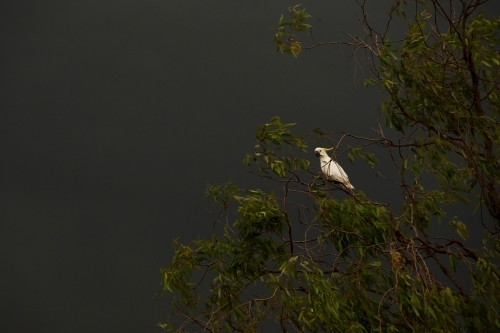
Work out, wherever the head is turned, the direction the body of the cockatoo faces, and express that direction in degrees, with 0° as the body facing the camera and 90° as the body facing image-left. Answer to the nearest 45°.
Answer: approximately 90°
